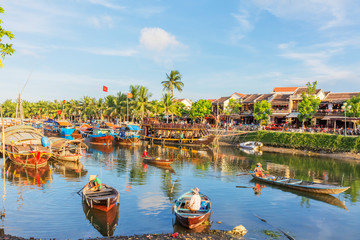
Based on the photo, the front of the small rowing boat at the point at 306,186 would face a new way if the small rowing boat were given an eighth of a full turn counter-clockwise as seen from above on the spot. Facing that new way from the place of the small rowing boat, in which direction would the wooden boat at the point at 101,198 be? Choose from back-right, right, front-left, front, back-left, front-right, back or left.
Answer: back-right

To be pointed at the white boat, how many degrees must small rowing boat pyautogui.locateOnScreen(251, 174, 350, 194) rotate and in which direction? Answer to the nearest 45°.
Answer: approximately 135° to its left

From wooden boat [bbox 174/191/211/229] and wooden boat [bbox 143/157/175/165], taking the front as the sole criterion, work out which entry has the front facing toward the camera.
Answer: wooden boat [bbox 174/191/211/229]

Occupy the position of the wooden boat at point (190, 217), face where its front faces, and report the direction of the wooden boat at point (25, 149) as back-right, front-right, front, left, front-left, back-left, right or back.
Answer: back-right

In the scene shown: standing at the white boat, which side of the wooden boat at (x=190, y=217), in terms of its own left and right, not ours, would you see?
back

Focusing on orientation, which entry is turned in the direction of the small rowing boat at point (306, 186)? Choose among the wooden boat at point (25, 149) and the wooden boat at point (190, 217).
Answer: the wooden boat at point (25, 149)

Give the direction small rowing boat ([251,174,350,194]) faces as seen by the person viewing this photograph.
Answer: facing the viewer and to the right of the viewer

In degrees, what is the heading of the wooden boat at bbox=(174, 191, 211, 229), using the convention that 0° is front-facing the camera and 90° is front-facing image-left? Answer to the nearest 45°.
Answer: approximately 0°

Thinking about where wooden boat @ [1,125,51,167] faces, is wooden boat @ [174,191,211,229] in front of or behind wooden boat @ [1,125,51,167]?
in front

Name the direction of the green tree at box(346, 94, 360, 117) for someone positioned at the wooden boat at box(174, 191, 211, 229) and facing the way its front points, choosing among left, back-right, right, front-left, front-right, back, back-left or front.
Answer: back-left

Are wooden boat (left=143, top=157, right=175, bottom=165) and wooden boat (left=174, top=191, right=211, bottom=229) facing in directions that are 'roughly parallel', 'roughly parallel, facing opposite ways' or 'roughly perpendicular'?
roughly perpendicular

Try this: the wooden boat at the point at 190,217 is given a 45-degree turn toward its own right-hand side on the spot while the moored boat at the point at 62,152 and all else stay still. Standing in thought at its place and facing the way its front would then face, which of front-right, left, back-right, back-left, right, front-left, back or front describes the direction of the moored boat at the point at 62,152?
right
